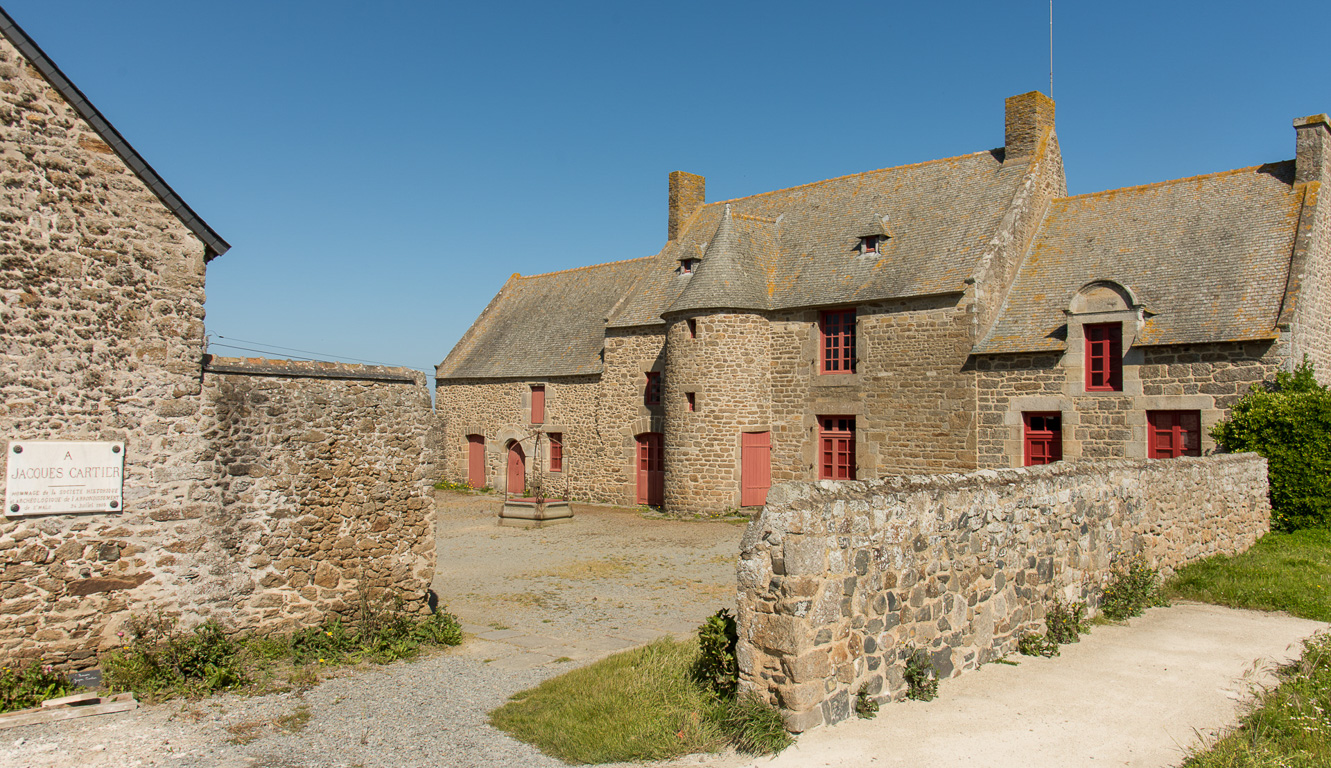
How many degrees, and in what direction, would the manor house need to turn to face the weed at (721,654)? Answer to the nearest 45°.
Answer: approximately 45° to its left

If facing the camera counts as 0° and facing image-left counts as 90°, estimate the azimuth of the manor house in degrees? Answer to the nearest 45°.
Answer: approximately 45°

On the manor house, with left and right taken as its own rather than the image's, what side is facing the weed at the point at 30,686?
front

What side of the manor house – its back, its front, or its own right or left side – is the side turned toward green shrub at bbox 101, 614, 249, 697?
front

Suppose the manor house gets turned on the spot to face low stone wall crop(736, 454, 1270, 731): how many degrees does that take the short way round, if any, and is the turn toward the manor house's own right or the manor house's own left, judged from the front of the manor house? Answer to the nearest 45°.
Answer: approximately 45° to the manor house's own left

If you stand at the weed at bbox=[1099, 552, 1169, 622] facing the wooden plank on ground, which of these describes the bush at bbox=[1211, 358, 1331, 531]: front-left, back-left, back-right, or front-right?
back-right

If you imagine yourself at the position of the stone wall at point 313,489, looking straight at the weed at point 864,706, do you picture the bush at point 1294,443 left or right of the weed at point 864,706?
left

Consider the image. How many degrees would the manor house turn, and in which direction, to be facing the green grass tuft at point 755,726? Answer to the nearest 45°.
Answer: approximately 45° to its left
